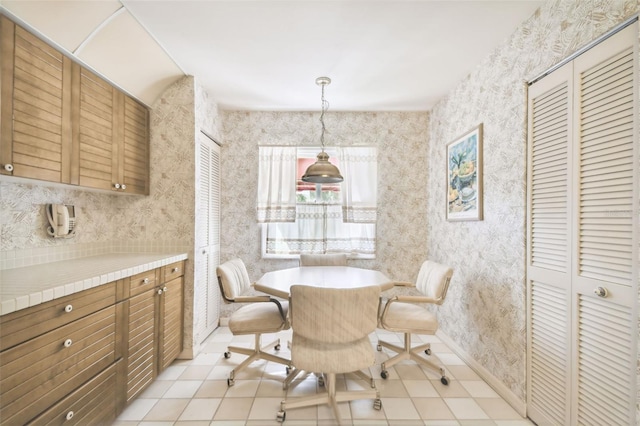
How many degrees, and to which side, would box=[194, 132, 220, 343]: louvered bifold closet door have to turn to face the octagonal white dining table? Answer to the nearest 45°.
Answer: approximately 45° to its right

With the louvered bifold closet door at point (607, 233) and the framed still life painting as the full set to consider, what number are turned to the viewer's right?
0

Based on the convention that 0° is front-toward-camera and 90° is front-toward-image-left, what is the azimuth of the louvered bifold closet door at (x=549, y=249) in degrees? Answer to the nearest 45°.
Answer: approximately 45°

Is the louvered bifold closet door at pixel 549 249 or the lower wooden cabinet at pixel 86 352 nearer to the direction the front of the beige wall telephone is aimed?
the louvered bifold closet door

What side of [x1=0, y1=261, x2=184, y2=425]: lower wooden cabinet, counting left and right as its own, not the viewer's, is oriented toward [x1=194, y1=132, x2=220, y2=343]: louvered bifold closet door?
left

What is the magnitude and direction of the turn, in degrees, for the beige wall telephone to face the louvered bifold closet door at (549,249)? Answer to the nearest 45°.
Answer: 0° — it already faces it

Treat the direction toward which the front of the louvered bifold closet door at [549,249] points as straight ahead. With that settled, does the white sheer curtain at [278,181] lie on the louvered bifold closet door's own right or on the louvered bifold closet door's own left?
on the louvered bifold closet door's own right

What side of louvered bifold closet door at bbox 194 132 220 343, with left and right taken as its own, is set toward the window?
front

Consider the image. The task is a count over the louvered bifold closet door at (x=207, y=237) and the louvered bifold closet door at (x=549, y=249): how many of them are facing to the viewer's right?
1

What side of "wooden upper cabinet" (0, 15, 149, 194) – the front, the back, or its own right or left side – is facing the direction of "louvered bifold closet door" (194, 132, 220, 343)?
left

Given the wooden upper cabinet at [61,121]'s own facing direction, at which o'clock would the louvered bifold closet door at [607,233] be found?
The louvered bifold closet door is roughly at 12 o'clock from the wooden upper cabinet.

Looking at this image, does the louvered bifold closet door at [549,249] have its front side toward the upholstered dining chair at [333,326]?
yes

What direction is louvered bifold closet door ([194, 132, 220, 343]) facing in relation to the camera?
to the viewer's right

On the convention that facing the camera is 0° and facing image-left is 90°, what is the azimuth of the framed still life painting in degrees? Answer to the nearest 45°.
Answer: approximately 45°
